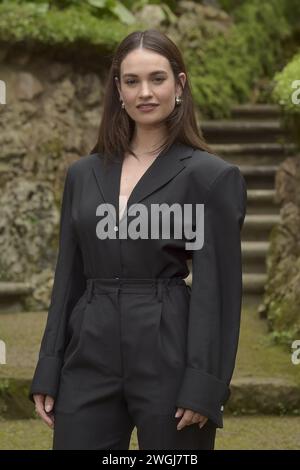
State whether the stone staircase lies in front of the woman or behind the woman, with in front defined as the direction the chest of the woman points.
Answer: behind

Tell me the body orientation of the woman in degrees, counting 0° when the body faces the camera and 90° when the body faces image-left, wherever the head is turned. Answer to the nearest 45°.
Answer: approximately 45°

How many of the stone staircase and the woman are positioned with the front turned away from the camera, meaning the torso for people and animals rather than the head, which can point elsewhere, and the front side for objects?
0

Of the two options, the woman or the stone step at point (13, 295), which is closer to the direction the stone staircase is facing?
the woman

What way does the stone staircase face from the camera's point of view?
toward the camera

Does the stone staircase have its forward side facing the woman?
yes

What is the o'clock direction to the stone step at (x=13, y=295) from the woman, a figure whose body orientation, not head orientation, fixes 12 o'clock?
The stone step is roughly at 4 o'clock from the woman.

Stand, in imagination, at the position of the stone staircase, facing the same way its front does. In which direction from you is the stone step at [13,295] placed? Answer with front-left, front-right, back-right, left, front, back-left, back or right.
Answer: front-right
